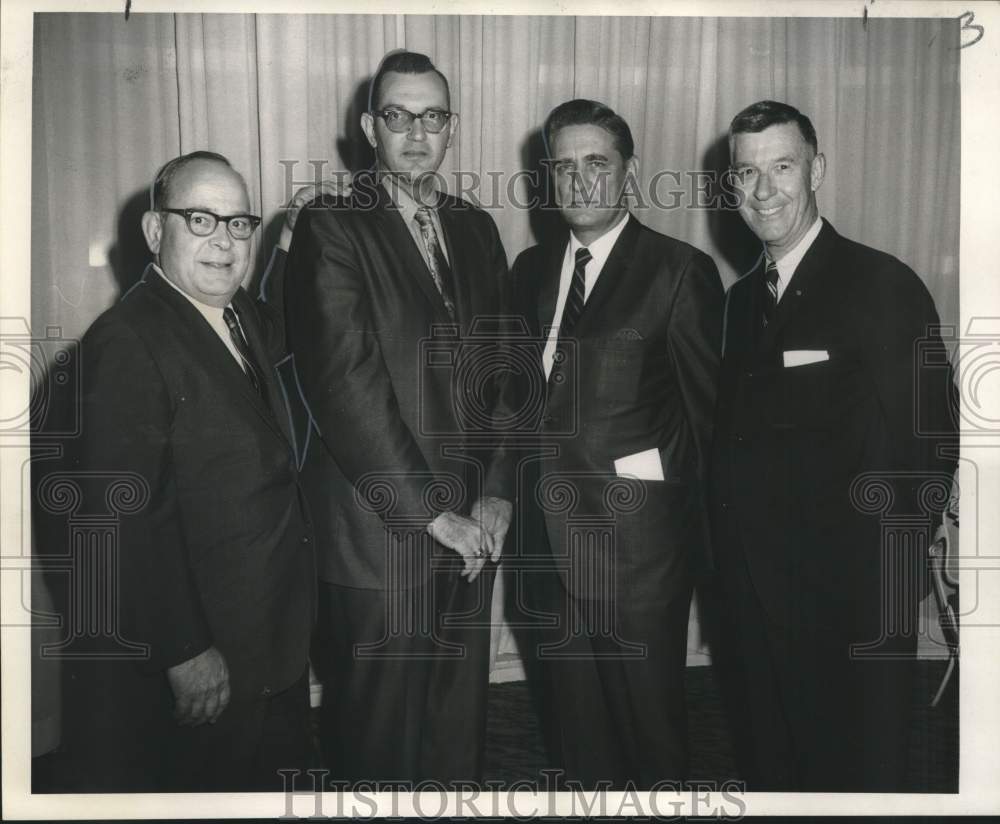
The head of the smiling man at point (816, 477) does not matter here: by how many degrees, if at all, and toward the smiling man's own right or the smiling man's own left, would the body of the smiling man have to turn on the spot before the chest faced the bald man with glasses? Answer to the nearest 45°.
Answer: approximately 45° to the smiling man's own right

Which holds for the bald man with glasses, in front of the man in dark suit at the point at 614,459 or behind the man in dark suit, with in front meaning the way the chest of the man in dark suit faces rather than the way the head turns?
in front

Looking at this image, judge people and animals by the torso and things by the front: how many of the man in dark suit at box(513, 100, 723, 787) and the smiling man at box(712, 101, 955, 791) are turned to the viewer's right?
0

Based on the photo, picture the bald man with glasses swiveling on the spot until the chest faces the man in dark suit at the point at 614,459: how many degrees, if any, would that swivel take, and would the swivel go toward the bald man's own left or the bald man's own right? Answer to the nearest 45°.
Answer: approximately 45° to the bald man's own left

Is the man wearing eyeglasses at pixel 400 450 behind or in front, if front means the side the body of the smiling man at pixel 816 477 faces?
in front

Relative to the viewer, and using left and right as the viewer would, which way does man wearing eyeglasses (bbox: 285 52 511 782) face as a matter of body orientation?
facing the viewer and to the right of the viewer

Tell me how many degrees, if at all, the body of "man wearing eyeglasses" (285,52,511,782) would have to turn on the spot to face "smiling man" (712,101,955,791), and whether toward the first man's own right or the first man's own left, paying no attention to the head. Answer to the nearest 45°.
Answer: approximately 45° to the first man's own left

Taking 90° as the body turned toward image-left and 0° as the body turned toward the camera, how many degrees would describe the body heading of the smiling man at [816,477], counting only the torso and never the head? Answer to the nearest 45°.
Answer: approximately 45°

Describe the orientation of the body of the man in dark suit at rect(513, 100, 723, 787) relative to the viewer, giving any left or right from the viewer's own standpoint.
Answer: facing the viewer and to the left of the viewer
